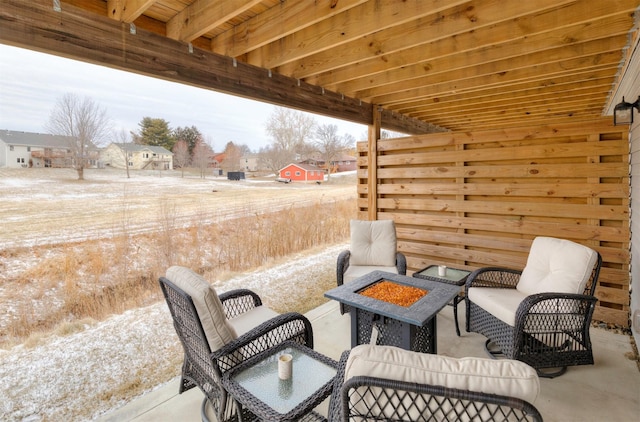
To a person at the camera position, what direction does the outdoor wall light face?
facing to the left of the viewer

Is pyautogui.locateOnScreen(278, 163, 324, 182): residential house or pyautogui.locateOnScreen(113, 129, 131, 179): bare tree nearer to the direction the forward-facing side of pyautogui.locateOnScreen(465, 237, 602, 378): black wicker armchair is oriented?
the bare tree

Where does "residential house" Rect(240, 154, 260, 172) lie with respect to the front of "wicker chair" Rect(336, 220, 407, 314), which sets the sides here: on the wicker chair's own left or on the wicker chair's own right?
on the wicker chair's own right

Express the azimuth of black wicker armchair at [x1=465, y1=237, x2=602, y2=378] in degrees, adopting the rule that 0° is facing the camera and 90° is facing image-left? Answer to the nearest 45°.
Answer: approximately 45°

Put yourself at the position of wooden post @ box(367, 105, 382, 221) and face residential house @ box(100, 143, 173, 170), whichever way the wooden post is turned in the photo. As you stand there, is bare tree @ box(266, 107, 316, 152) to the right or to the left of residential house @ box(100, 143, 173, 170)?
right

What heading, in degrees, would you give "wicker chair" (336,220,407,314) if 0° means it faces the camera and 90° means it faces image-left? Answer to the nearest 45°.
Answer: approximately 0°

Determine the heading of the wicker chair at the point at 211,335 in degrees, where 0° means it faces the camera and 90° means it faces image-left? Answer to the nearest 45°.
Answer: approximately 225°
